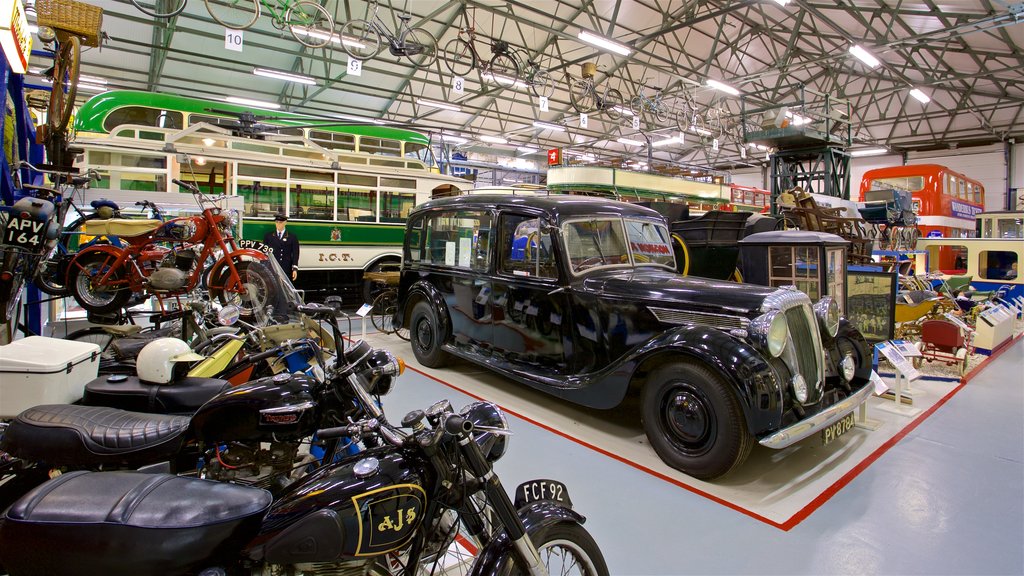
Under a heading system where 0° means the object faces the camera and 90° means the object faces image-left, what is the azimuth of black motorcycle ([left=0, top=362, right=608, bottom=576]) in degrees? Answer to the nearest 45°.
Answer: approximately 270°

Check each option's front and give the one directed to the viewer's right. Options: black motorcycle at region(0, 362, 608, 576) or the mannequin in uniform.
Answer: the black motorcycle

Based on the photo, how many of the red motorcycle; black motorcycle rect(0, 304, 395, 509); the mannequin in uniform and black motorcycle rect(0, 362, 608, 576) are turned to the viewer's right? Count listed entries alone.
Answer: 3

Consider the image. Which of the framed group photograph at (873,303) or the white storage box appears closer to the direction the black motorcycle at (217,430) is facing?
the framed group photograph

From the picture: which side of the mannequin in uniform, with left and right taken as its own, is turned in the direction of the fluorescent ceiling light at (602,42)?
left

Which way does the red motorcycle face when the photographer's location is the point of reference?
facing to the right of the viewer

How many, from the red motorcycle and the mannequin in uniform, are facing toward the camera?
1

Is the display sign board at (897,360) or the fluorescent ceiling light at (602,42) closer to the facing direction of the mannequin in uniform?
the display sign board

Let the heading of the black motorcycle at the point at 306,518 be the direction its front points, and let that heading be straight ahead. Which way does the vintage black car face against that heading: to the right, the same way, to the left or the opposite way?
to the right
